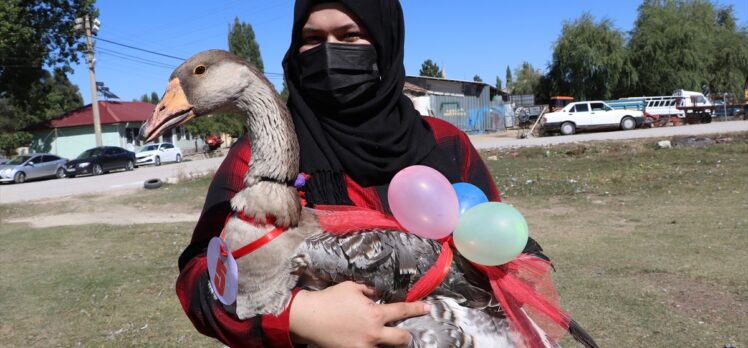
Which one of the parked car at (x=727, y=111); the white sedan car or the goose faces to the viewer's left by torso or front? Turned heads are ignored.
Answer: the goose

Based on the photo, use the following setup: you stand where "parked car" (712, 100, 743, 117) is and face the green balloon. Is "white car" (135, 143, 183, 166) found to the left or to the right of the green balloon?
right

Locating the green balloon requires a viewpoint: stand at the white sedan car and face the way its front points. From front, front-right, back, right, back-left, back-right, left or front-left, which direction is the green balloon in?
right

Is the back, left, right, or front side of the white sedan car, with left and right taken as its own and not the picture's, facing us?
right

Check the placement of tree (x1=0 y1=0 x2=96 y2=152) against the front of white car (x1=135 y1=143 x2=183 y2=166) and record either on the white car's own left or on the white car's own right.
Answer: on the white car's own right

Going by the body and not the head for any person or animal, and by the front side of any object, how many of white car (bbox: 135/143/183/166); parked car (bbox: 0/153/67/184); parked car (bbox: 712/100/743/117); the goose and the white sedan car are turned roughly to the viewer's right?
2

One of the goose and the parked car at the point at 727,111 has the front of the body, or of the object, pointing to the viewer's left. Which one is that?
the goose

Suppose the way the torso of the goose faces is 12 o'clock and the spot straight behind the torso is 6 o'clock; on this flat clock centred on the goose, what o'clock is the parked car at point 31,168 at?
The parked car is roughly at 2 o'clock from the goose.

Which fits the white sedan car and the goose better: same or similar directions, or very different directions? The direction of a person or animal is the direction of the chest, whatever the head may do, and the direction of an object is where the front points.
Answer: very different directions

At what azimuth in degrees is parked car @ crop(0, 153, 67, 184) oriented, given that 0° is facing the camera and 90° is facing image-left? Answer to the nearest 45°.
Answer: approximately 45°

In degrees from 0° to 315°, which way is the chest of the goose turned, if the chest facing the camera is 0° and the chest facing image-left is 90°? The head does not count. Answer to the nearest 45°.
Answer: approximately 90°
